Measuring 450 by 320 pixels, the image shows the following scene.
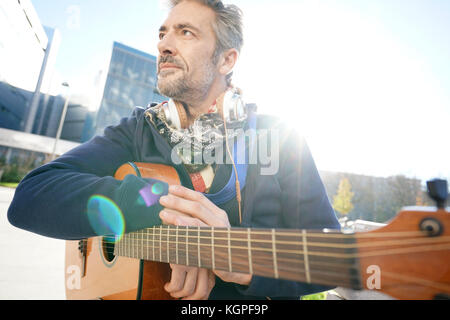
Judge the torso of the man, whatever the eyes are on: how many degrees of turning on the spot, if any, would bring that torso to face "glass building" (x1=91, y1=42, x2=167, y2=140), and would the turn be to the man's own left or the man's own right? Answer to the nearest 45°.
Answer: approximately 180°

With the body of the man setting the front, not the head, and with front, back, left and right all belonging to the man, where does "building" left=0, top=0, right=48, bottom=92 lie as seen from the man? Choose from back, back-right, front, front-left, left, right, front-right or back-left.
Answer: back-right

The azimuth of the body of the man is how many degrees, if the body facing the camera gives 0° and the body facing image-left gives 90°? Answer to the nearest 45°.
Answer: approximately 0°

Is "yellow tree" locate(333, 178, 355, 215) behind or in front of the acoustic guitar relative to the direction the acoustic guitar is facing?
behind

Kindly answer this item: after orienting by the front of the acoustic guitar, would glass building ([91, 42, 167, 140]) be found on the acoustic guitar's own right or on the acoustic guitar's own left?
on the acoustic guitar's own right
